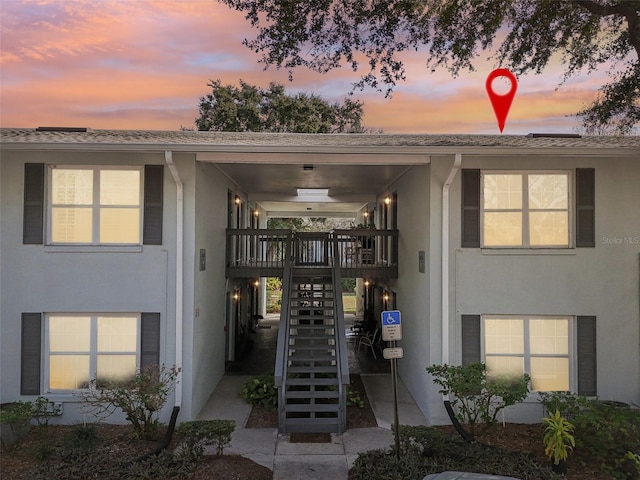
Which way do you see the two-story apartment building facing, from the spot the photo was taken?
facing the viewer

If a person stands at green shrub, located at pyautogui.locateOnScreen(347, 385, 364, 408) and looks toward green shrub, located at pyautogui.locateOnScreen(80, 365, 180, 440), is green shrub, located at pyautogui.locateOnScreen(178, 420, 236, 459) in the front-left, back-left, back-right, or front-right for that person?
front-left

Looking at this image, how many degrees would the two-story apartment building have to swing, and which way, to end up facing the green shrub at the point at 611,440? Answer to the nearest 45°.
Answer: approximately 45° to its left

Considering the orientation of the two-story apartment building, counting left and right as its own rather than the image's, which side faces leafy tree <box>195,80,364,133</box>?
back

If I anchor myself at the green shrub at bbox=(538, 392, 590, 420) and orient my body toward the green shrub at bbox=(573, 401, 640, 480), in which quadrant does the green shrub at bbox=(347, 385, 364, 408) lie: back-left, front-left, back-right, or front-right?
back-right

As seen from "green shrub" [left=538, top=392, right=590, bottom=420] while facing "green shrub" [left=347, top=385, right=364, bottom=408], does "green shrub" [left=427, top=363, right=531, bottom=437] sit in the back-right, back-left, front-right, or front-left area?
front-left

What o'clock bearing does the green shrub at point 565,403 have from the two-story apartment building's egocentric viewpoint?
The green shrub is roughly at 10 o'clock from the two-story apartment building.

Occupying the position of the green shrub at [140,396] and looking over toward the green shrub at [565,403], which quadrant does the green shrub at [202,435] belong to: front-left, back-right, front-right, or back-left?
front-right

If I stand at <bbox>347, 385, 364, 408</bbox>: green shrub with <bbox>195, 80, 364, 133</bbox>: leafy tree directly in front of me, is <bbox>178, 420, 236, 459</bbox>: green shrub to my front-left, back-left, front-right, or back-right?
back-left

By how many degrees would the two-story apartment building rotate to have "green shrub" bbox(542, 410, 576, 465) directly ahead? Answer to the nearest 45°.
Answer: approximately 45° to its left
